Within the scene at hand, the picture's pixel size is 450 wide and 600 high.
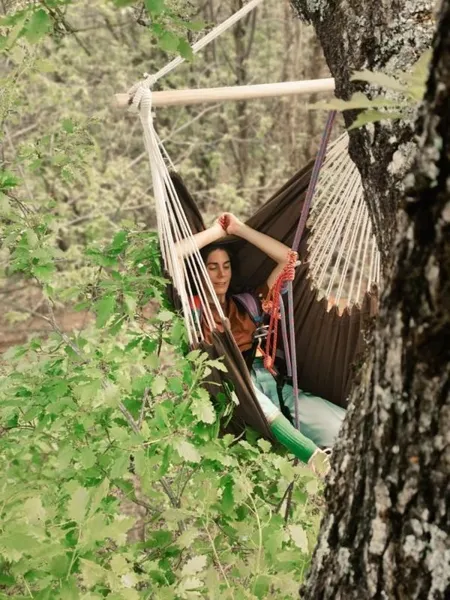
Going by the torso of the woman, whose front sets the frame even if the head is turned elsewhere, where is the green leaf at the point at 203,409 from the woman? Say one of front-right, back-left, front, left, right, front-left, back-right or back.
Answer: front-right

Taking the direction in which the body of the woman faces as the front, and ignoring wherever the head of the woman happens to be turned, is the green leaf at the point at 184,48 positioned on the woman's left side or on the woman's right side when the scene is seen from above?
on the woman's right side

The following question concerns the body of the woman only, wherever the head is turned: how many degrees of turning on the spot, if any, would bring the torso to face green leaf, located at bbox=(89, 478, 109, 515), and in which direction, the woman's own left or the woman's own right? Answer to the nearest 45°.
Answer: approximately 45° to the woman's own right

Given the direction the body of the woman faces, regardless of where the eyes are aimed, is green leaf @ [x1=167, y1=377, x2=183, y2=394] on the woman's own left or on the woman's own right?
on the woman's own right

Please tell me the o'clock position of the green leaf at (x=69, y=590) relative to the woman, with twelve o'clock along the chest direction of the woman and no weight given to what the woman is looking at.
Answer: The green leaf is roughly at 2 o'clock from the woman.

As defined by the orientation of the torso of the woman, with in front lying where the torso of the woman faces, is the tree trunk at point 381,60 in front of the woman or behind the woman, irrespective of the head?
in front

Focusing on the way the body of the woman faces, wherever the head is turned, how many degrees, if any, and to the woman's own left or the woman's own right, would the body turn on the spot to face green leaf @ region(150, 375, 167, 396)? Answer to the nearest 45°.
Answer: approximately 45° to the woman's own right

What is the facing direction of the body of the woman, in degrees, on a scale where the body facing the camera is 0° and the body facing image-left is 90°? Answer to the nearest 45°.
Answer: approximately 315°

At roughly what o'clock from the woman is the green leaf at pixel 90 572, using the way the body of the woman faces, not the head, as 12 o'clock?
The green leaf is roughly at 2 o'clock from the woman.
